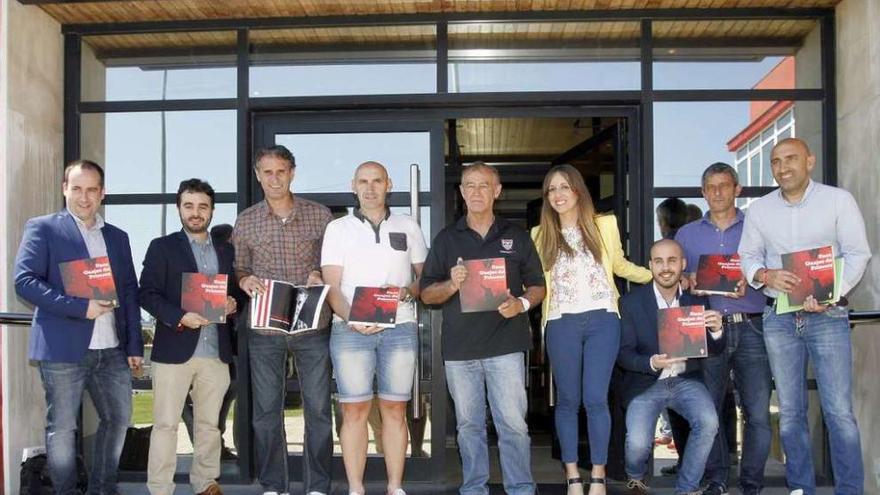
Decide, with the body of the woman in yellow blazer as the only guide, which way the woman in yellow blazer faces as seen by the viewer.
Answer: toward the camera

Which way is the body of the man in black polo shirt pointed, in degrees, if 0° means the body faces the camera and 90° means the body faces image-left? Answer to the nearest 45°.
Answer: approximately 0°

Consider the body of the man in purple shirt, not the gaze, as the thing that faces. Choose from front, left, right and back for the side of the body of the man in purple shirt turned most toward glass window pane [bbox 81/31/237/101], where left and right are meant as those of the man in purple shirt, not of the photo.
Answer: right

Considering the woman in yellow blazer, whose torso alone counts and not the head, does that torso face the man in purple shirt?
no

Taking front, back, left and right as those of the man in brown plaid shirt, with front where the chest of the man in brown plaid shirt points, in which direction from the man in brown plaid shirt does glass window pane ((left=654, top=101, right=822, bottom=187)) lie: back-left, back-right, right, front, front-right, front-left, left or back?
left

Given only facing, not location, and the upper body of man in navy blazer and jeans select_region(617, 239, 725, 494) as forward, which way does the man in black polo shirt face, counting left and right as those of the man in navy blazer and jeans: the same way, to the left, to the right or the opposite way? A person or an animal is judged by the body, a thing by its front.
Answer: the same way

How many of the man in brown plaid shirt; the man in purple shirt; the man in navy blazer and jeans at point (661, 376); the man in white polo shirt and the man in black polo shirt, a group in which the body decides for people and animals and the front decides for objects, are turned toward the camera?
5

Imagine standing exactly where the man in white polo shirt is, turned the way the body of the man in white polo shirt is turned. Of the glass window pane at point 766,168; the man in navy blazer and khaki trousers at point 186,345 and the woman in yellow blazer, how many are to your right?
1

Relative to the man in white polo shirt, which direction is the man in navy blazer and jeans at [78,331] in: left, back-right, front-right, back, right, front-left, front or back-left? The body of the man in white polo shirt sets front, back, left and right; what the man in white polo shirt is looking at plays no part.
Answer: right

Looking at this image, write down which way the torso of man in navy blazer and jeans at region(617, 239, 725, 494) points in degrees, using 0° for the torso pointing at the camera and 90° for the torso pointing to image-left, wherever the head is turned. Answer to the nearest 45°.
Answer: approximately 0°

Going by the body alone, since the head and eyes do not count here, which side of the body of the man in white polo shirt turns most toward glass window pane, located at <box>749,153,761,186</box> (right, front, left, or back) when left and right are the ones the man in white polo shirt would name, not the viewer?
left

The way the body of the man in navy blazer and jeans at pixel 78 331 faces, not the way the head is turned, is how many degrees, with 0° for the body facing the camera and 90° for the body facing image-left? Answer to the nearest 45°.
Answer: approximately 315°

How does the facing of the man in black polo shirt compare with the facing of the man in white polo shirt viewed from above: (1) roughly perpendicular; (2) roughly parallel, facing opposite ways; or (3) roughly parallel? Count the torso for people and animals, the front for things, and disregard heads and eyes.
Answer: roughly parallel

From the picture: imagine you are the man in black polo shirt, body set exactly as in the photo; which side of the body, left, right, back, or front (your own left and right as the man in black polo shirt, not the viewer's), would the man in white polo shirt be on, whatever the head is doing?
right

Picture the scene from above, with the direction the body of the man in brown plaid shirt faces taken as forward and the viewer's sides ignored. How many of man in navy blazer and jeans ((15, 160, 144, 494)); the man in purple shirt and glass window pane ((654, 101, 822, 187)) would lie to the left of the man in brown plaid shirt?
2

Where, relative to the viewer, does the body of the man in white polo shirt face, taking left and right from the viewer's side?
facing the viewer

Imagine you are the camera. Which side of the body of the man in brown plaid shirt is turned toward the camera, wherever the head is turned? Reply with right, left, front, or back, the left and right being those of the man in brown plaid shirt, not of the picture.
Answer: front
